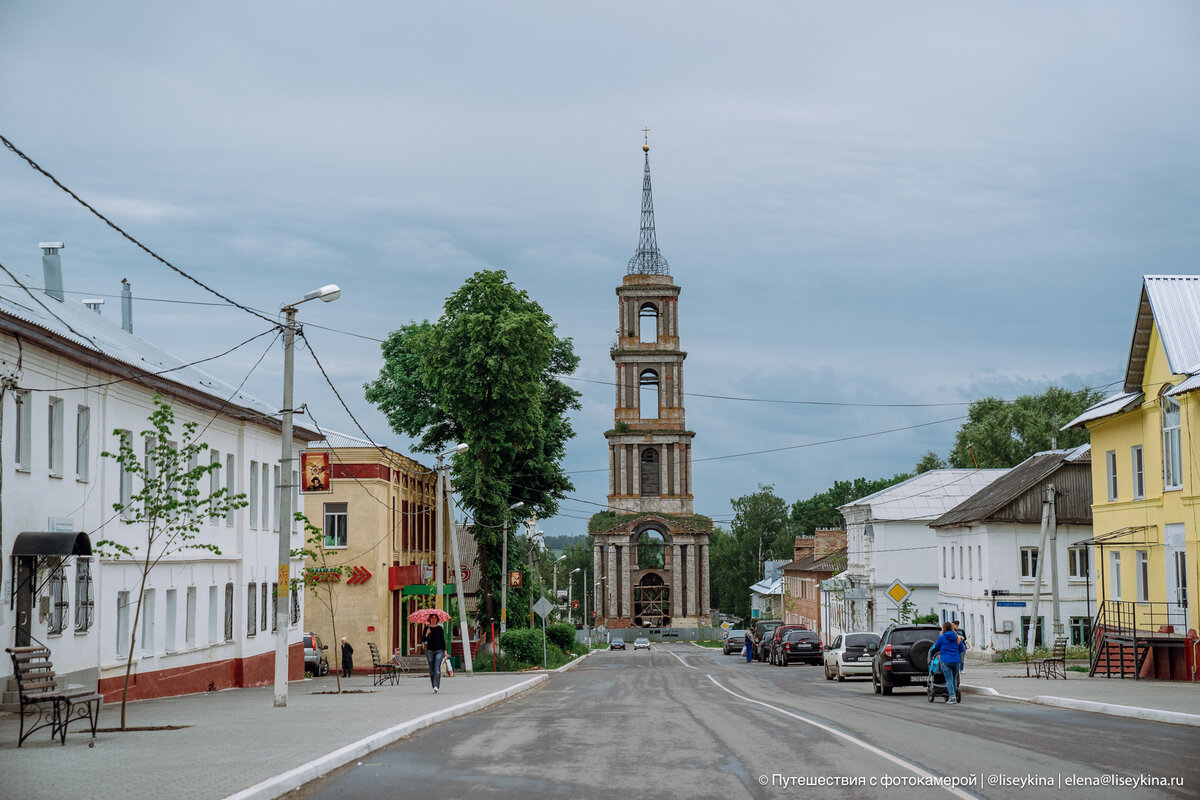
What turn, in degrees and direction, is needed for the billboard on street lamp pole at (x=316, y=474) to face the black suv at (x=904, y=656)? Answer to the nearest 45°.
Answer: approximately 90° to its left

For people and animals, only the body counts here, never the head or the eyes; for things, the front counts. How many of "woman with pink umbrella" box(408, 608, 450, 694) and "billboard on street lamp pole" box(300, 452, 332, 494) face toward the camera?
2

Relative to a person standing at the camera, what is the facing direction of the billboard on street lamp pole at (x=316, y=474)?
facing the viewer

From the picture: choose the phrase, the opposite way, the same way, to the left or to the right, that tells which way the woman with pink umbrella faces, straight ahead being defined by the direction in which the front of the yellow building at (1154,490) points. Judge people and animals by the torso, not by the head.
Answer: to the left

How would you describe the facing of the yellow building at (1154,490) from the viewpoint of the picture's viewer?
facing the viewer and to the left of the viewer

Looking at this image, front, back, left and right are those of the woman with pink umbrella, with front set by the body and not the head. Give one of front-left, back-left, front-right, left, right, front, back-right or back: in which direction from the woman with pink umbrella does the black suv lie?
left

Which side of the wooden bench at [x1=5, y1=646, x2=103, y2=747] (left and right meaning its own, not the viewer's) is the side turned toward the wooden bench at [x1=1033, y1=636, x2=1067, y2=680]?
left

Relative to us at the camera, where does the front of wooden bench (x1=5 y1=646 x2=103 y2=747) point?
facing the viewer and to the right of the viewer

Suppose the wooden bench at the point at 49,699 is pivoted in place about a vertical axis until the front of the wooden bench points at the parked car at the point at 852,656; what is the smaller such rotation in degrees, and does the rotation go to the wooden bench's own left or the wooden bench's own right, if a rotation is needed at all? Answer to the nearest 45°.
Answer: approximately 90° to the wooden bench's own left

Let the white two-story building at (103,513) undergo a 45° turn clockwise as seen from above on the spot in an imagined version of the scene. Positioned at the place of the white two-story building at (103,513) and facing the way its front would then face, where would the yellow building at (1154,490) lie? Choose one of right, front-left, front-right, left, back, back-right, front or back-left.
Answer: left

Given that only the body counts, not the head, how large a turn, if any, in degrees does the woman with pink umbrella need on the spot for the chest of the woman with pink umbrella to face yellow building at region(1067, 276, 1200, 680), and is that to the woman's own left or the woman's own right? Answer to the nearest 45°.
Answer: approximately 90° to the woman's own left

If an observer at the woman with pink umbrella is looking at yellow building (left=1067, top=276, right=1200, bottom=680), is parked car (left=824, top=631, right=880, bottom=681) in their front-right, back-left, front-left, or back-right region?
front-left
